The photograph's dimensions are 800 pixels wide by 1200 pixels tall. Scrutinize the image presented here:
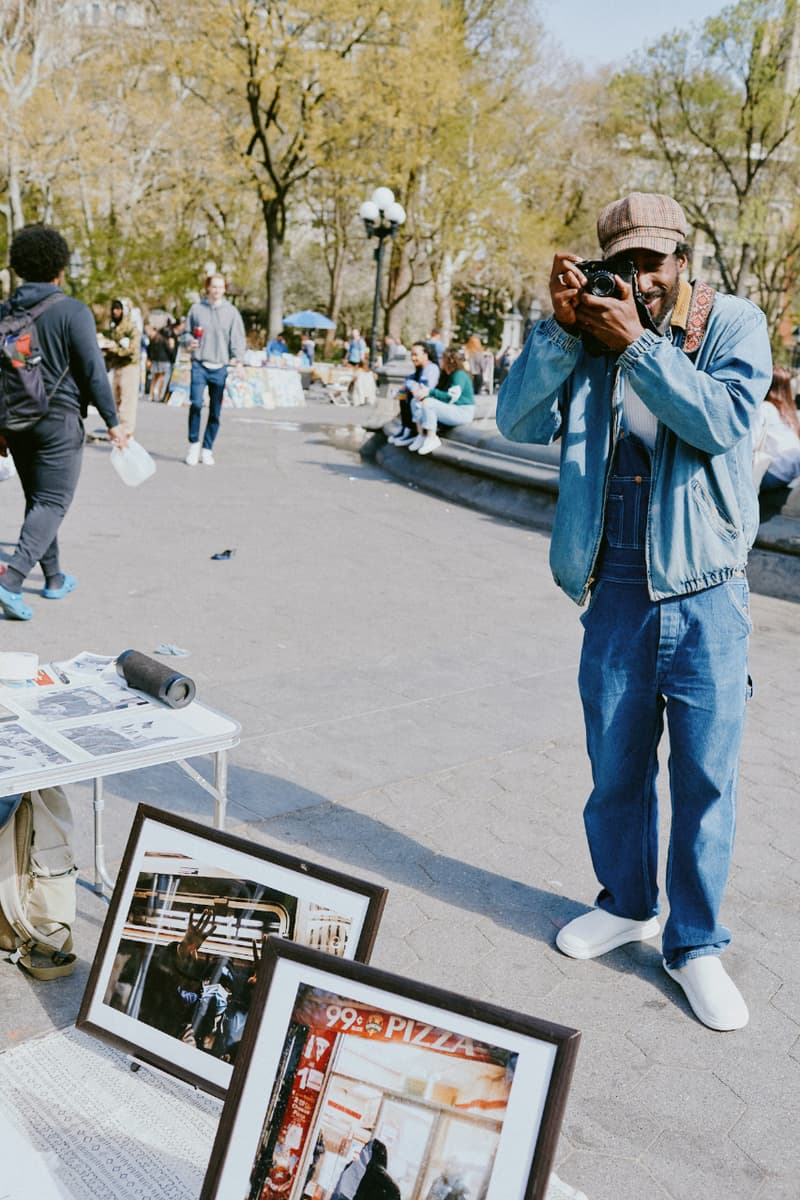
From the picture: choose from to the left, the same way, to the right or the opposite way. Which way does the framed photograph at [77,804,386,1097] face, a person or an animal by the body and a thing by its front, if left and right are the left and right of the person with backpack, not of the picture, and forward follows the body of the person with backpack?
the opposite way

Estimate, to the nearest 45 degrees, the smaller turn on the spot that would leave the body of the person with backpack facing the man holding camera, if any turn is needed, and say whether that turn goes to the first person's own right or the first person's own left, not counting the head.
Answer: approximately 90° to the first person's own right

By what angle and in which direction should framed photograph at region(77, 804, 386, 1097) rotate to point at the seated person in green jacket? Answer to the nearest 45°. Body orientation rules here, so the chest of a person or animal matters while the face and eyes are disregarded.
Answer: approximately 135° to its right

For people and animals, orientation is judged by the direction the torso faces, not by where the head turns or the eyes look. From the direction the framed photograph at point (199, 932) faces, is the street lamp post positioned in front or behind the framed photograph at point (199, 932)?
behind

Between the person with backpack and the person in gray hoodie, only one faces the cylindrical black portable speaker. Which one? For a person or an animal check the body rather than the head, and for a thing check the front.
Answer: the person in gray hoodie

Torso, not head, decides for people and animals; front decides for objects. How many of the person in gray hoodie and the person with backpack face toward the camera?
1

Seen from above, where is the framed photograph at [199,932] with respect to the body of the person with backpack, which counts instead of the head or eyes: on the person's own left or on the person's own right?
on the person's own right

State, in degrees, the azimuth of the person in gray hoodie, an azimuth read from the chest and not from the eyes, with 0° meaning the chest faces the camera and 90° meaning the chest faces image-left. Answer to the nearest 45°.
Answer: approximately 0°

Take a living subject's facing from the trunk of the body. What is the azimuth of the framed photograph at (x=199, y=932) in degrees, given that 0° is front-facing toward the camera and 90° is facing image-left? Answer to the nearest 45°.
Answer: approximately 45°
